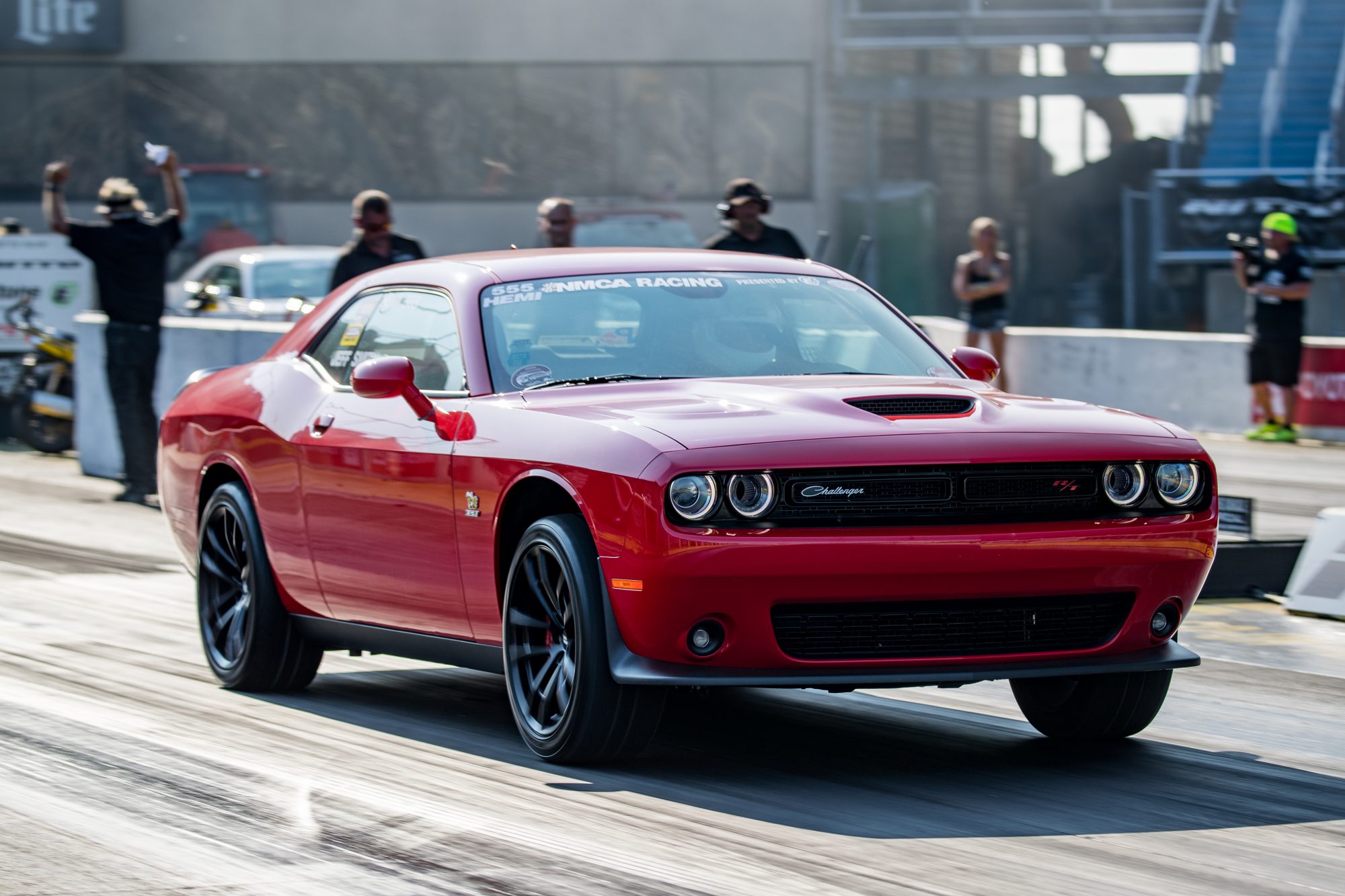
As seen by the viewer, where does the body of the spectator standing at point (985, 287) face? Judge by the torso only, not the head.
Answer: toward the camera

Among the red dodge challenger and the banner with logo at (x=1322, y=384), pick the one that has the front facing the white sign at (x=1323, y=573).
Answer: the banner with logo

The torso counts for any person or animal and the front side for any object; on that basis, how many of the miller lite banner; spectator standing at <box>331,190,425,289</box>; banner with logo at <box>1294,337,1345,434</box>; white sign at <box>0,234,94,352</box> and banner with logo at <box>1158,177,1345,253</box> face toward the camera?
5

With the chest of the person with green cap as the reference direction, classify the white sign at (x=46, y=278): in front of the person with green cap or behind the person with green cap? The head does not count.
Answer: in front

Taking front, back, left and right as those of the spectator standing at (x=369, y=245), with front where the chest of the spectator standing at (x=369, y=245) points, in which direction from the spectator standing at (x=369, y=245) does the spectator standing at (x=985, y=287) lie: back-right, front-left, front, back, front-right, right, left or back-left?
back-left

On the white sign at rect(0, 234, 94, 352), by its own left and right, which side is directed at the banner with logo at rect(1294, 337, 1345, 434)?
left

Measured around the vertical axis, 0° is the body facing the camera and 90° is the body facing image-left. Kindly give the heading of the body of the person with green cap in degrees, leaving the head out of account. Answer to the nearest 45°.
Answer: approximately 45°

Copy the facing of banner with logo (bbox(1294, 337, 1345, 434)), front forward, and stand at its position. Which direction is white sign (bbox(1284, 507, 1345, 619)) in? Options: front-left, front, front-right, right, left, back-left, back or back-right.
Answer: front

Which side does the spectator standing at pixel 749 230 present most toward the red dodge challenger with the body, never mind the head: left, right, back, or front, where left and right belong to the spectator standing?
front

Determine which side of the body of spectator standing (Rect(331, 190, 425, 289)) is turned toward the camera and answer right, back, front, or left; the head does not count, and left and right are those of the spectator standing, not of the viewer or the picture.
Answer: front

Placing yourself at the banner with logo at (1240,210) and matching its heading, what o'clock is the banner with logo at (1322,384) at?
the banner with logo at (1322,384) is roughly at 12 o'clock from the banner with logo at (1240,210).

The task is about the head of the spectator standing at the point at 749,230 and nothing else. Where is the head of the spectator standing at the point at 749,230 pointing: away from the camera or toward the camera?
toward the camera

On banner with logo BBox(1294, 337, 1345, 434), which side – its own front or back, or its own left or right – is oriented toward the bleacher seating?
back

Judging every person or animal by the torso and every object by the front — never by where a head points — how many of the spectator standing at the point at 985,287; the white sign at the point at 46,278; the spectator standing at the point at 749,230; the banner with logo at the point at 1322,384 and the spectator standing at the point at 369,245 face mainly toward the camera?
5

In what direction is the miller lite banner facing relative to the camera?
toward the camera

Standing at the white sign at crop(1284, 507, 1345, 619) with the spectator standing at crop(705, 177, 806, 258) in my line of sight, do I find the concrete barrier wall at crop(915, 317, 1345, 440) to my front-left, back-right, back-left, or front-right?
front-right

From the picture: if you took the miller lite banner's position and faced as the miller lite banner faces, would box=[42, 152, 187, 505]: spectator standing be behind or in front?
in front
